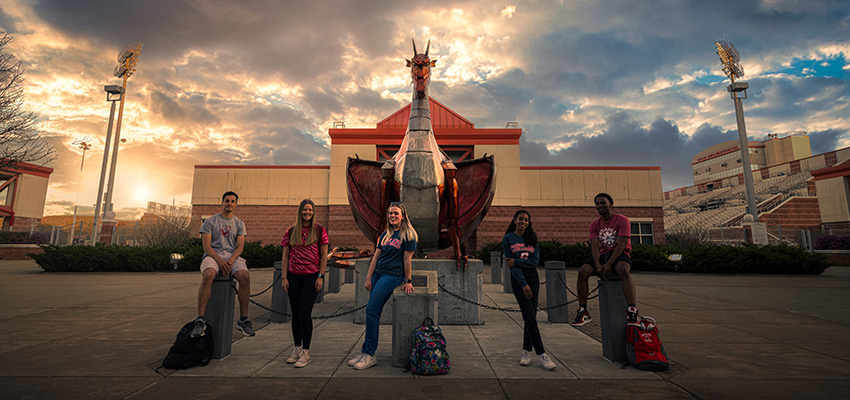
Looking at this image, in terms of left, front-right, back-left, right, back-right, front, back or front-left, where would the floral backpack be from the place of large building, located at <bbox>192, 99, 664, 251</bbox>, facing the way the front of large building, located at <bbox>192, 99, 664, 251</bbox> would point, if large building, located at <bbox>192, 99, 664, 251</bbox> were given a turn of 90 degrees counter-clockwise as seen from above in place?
right

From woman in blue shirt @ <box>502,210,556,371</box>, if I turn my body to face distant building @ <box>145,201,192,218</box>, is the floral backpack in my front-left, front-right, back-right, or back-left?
front-left

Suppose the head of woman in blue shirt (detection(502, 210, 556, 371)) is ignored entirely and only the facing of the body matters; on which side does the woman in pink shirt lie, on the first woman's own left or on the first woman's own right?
on the first woman's own right

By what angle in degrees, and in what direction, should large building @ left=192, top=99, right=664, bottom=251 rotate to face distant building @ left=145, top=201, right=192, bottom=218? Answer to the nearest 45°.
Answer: approximately 90° to its right

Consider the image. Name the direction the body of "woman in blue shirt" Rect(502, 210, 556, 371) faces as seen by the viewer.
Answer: toward the camera

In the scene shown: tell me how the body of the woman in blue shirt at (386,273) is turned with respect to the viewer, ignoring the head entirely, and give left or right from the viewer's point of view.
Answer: facing the viewer and to the left of the viewer

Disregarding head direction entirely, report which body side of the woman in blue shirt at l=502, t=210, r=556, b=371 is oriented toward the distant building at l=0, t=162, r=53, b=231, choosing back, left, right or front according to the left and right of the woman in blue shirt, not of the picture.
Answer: right

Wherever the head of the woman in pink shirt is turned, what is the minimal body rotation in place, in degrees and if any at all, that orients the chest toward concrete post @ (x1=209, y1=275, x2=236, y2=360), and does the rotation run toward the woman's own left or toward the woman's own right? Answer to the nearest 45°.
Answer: approximately 135° to the woman's own right

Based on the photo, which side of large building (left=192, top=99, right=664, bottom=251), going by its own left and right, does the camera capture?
front

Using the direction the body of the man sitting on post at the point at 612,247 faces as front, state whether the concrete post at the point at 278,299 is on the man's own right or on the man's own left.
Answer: on the man's own right

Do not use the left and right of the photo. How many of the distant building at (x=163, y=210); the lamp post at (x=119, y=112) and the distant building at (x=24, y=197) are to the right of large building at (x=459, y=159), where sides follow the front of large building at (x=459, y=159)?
3
